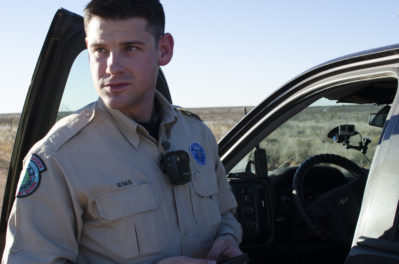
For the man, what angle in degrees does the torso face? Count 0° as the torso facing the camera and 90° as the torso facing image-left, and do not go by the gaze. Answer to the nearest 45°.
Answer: approximately 315°
